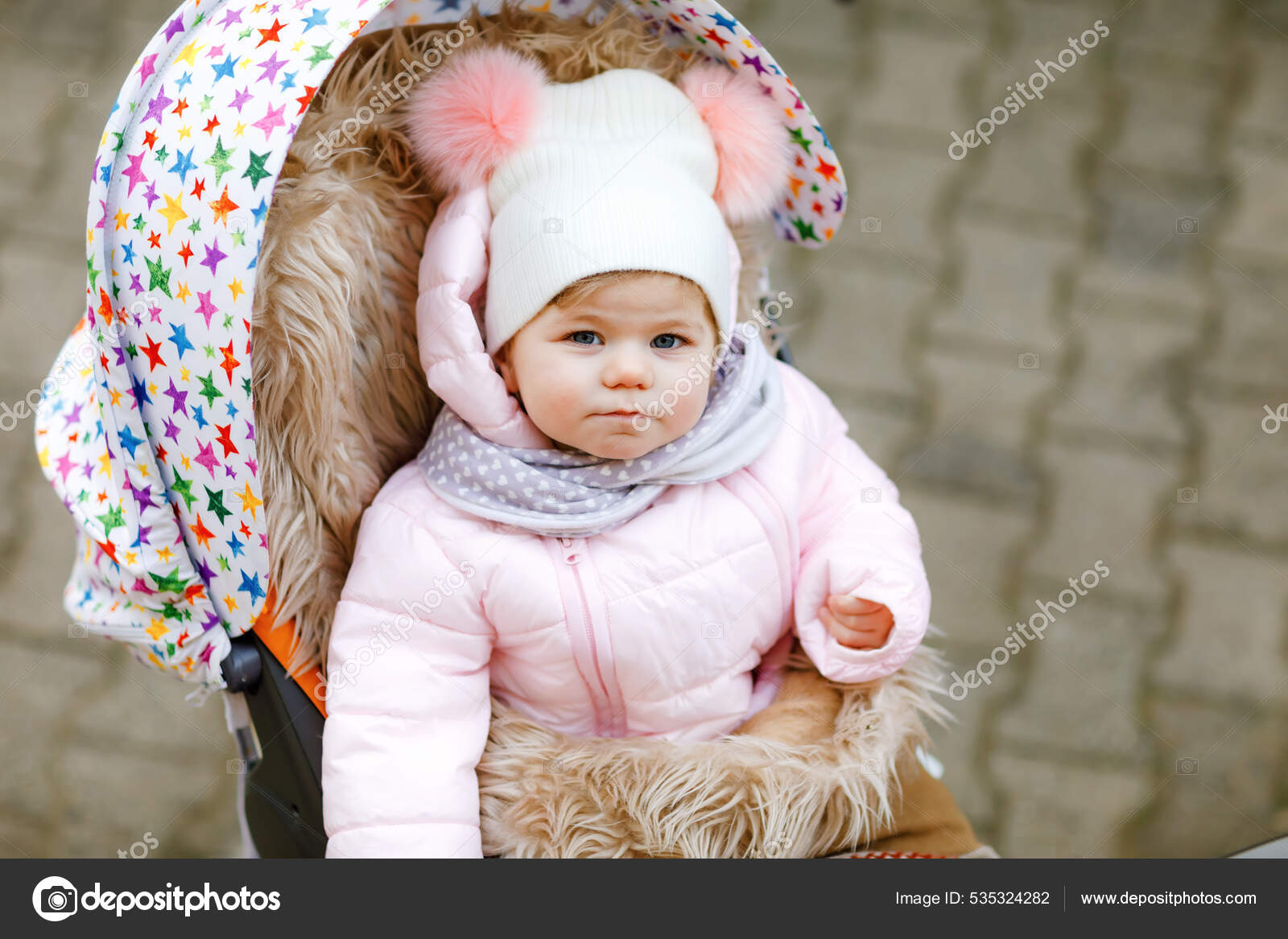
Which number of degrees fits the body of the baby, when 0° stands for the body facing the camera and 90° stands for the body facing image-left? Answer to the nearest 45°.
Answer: approximately 0°
